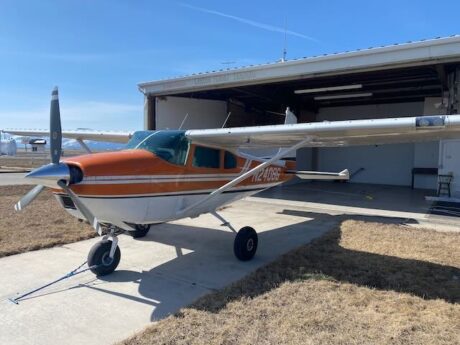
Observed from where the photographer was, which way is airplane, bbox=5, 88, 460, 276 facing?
facing the viewer and to the left of the viewer

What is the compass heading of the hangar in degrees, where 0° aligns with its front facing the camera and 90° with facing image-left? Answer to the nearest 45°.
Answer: approximately 45°

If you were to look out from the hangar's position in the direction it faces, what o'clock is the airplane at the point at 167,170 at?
The airplane is roughly at 11 o'clock from the hangar.

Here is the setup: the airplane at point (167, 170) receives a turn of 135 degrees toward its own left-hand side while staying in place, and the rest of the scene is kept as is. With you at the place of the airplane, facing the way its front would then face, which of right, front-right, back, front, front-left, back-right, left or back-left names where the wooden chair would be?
front-left

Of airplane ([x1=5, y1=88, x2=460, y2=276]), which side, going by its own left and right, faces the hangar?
back

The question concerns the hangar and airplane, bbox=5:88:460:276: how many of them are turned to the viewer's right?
0
